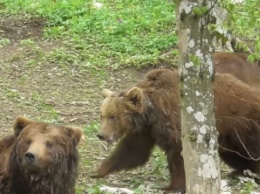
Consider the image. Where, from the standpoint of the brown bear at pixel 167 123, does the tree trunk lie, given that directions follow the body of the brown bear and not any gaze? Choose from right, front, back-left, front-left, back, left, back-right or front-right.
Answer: left

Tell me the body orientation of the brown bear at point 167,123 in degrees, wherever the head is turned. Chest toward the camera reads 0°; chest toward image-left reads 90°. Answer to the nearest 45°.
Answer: approximately 90°

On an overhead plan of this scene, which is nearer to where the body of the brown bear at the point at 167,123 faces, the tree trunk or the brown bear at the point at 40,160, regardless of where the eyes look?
the brown bear

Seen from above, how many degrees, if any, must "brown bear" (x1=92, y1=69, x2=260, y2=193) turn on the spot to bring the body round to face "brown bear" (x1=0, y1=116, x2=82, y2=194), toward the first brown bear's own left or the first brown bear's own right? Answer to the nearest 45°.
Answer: approximately 45° to the first brown bear's own left
